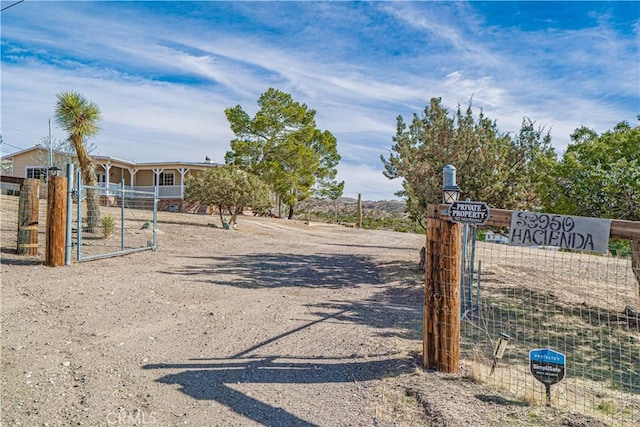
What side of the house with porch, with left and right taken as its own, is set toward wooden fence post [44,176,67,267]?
front

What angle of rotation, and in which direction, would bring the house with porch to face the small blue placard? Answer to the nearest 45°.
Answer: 0° — it already faces it

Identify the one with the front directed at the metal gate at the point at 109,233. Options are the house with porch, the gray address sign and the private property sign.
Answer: the house with porch

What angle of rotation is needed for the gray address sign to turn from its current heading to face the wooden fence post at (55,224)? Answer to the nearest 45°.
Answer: approximately 90° to its right

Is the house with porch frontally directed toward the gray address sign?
yes

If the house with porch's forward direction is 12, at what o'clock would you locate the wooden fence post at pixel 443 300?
The wooden fence post is roughly at 12 o'clock from the house with porch.
